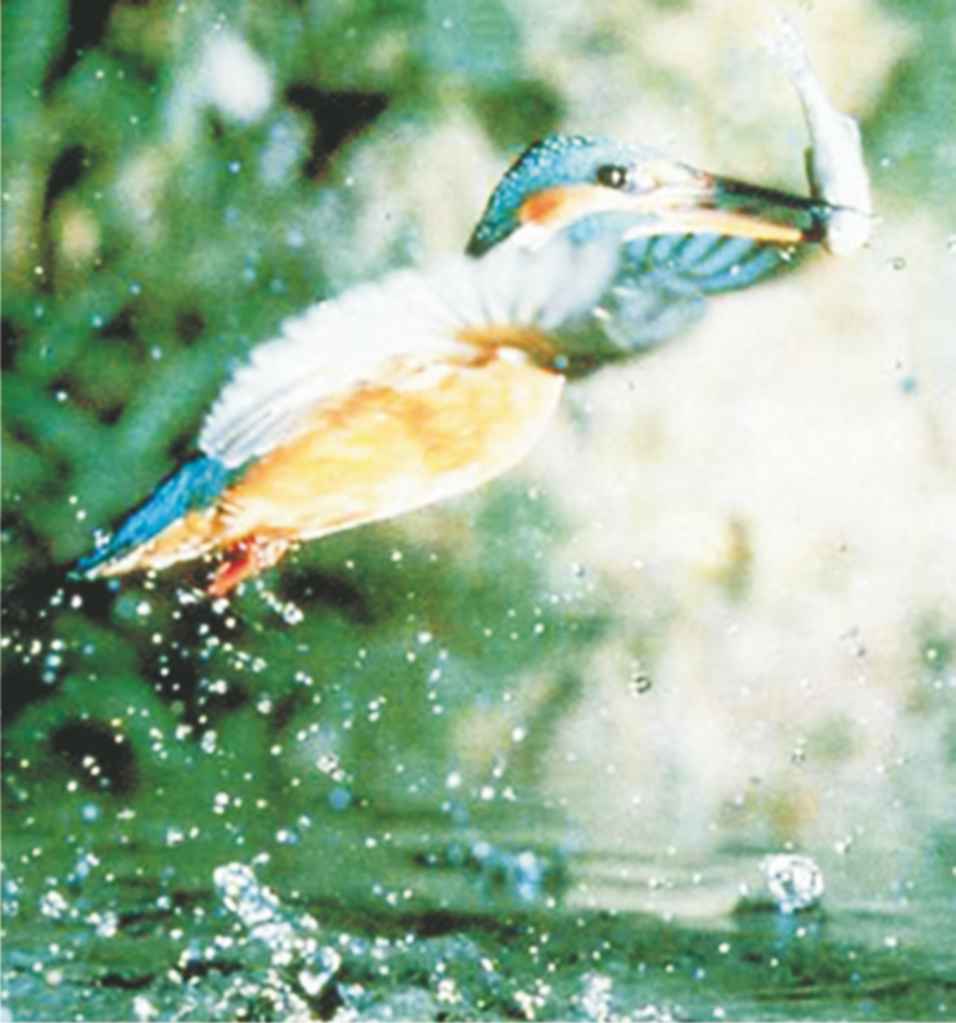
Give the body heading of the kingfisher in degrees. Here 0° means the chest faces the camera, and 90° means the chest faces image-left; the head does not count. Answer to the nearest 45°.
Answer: approximately 270°
